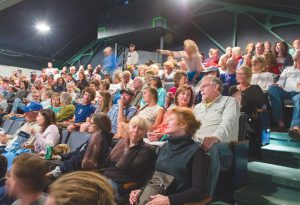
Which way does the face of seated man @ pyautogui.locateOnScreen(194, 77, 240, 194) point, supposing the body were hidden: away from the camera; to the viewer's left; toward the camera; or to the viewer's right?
to the viewer's left

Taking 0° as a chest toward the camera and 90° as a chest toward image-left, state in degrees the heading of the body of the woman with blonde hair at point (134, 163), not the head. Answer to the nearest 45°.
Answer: approximately 45°

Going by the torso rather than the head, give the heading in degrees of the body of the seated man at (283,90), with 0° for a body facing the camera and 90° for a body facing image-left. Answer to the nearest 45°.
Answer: approximately 45°

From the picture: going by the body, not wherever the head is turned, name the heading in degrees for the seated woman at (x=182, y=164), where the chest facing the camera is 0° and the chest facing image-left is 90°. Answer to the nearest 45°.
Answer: approximately 45°

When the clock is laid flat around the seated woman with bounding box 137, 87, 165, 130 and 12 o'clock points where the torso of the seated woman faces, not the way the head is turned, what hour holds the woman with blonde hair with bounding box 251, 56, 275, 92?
The woman with blonde hair is roughly at 7 o'clock from the seated woman.

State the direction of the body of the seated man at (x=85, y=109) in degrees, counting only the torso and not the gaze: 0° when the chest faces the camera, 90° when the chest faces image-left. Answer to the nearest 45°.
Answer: approximately 45°

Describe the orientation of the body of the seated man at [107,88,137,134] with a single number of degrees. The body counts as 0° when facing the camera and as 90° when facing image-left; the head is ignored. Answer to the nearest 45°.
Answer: approximately 45°

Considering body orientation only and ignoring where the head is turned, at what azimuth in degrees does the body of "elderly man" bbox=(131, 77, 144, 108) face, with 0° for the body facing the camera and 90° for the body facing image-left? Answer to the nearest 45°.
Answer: approximately 45°

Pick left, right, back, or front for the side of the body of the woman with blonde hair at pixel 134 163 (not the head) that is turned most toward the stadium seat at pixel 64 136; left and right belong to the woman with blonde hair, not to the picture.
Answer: right

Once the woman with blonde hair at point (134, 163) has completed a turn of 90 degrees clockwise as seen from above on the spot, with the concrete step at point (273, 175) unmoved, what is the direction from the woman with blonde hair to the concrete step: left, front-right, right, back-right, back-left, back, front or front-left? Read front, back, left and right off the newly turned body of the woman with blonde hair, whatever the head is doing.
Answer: back-right

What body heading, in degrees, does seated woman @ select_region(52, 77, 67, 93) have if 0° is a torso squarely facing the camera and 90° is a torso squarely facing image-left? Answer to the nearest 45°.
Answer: approximately 45°
